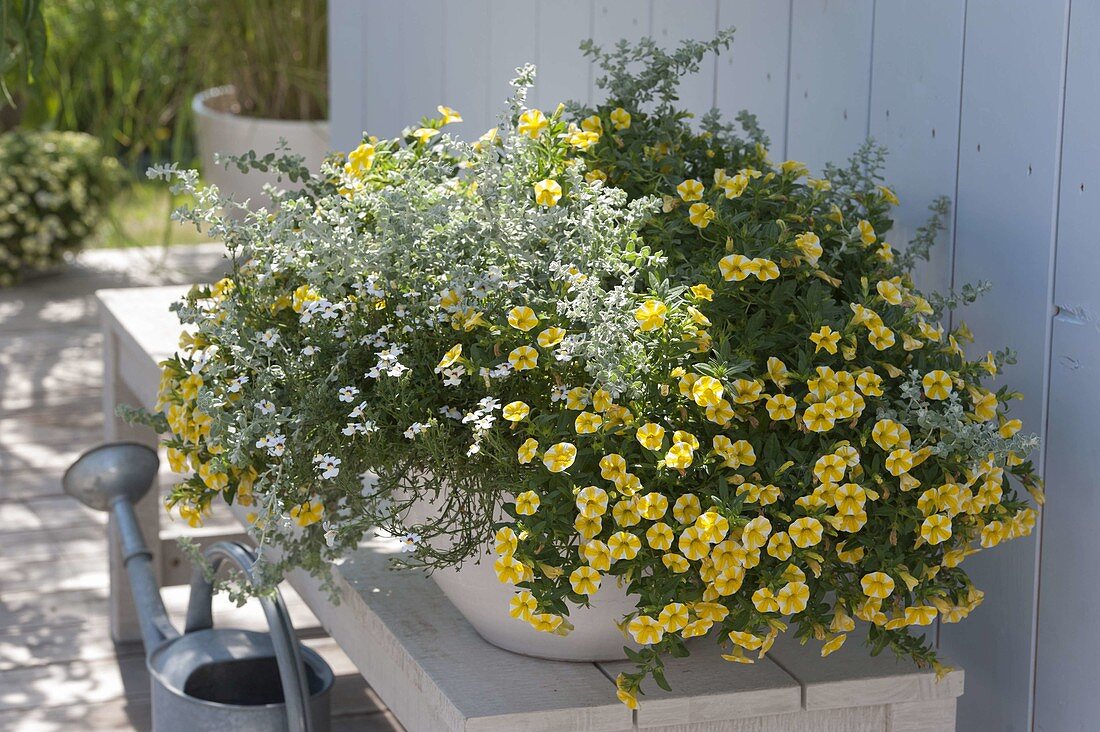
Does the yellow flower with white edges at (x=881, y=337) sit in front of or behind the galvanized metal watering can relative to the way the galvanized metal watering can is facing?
behind

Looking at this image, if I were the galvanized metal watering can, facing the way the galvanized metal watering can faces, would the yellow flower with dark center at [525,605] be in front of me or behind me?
behind

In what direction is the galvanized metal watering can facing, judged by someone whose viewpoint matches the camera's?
facing away from the viewer and to the left of the viewer
